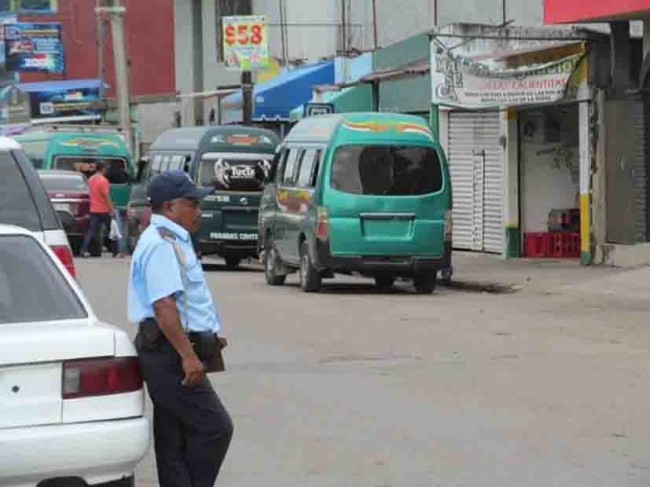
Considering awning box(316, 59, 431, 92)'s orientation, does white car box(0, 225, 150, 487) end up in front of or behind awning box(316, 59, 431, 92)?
in front

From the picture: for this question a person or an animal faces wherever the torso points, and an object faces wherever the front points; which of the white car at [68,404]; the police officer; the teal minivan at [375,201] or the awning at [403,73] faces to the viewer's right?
the police officer

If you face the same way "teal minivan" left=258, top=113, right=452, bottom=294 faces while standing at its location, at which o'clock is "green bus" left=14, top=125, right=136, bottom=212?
The green bus is roughly at 11 o'clock from the teal minivan.

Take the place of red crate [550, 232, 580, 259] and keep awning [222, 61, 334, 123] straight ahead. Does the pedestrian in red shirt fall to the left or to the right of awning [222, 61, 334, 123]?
left

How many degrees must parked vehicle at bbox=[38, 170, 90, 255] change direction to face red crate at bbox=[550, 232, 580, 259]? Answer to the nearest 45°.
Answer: approximately 135° to its right

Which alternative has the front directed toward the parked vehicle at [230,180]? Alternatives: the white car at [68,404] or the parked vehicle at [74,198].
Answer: the white car

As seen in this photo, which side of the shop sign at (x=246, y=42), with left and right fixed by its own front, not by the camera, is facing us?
front

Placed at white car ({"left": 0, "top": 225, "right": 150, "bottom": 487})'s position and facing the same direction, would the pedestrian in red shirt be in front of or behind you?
in front

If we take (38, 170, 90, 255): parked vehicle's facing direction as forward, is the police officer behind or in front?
behind

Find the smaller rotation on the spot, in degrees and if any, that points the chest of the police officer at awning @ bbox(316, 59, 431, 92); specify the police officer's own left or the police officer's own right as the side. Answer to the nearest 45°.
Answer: approximately 90° to the police officer's own left

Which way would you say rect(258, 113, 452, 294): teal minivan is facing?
away from the camera

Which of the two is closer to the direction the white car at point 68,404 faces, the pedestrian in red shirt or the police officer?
the pedestrian in red shirt

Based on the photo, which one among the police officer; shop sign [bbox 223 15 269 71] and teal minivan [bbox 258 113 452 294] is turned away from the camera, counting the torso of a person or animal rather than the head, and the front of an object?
the teal minivan

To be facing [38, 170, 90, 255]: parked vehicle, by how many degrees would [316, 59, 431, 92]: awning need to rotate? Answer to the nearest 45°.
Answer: approximately 45° to its right

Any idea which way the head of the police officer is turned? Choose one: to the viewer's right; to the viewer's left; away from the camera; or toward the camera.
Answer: to the viewer's right

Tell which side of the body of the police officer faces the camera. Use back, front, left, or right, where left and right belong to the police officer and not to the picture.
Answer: right
